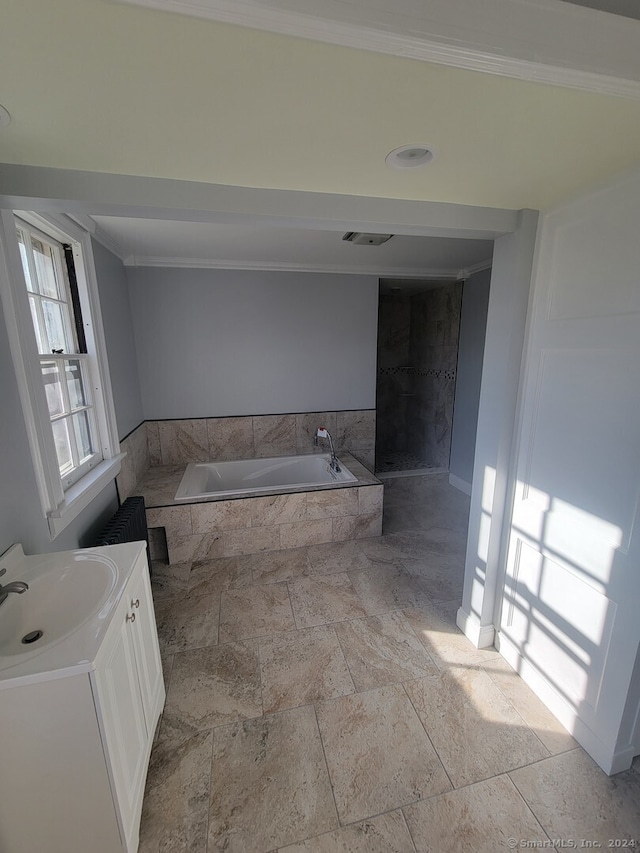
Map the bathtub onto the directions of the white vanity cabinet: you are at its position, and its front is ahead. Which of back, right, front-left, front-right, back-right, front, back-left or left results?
front-left

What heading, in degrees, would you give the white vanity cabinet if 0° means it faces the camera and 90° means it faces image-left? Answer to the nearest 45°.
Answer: approximately 270°

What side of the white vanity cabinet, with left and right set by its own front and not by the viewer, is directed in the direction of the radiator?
left

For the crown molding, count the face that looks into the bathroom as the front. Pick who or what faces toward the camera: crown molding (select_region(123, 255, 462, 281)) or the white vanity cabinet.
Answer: the crown molding

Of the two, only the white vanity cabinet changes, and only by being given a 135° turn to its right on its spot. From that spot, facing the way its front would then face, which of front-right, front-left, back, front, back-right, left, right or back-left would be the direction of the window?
back-right

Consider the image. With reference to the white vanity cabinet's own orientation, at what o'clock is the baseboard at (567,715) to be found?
The baseboard is roughly at 1 o'clock from the white vanity cabinet.

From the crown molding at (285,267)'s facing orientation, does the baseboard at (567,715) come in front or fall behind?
in front

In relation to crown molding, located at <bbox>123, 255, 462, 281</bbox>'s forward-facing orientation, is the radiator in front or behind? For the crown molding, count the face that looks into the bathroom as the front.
in front

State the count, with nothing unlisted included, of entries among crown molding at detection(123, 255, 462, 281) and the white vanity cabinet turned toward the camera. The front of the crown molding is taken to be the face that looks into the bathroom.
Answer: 1

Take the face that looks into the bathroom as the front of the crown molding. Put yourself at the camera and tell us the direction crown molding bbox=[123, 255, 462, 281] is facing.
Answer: facing the viewer

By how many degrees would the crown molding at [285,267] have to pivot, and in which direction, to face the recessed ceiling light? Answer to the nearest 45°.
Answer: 0° — it already faces it

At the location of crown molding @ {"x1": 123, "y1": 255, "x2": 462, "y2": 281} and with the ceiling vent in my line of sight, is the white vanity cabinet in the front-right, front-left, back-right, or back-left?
front-right

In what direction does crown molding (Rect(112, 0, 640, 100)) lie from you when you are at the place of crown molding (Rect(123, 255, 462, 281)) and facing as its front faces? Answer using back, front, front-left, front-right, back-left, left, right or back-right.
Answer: front

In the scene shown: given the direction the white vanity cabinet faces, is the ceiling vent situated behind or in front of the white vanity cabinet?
in front

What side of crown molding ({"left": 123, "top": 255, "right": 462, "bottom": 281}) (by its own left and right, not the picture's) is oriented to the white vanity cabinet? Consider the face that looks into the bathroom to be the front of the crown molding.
front
